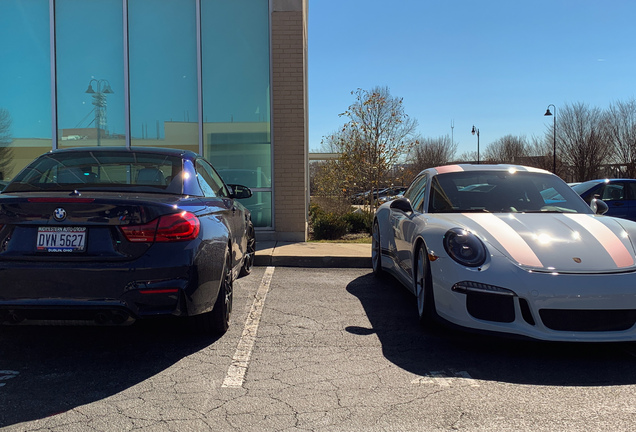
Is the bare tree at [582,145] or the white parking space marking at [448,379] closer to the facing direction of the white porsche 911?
the white parking space marking

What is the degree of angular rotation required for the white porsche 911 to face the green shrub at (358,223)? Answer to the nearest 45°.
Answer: approximately 135° to its left

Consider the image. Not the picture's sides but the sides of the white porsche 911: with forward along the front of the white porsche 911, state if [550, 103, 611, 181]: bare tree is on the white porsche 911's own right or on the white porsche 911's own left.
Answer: on the white porsche 911's own left

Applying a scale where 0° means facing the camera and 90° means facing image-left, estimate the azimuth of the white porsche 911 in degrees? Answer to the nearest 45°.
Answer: approximately 315°

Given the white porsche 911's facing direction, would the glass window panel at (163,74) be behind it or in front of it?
behind

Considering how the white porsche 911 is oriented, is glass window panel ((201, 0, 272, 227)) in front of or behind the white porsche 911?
behind

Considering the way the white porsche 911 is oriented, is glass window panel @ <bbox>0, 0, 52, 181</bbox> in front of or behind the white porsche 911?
behind

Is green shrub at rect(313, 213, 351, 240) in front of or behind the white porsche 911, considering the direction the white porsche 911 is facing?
behind

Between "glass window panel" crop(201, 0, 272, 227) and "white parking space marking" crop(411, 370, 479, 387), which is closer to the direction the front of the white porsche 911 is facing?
the white parking space marking

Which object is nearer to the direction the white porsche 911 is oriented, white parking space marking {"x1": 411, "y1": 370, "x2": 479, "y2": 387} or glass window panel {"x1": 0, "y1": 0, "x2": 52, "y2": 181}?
the white parking space marking
